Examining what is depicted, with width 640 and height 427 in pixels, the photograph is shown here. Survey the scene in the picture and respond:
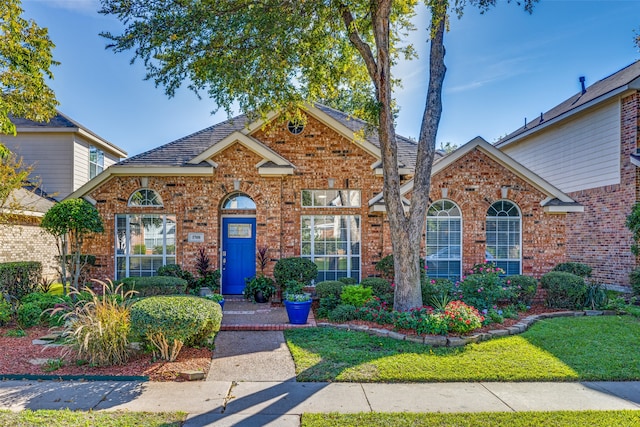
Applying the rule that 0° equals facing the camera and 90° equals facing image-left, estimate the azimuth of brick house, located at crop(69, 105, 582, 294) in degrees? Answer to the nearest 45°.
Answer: approximately 0°

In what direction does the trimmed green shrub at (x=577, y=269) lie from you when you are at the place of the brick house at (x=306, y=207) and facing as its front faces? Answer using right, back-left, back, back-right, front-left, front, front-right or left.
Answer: left

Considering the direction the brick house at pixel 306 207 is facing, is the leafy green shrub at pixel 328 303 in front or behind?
in front

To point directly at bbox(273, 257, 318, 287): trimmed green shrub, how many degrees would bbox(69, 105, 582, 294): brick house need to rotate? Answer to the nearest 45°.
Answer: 0° — it already faces it

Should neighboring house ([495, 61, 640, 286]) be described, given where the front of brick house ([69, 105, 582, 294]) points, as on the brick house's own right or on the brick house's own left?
on the brick house's own left

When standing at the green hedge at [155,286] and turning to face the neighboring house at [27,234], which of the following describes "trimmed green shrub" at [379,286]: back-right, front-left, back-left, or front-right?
back-right

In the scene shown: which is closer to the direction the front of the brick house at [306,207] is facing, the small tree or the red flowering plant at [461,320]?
the red flowering plant
